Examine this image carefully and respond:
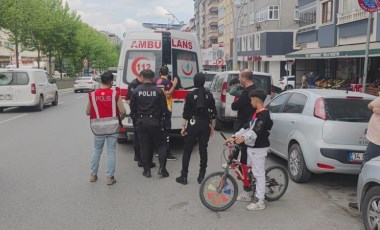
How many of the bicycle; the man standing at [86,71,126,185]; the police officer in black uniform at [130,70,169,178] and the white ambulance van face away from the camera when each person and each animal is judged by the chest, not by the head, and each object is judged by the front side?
3

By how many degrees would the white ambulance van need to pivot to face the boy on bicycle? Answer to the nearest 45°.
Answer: approximately 180°

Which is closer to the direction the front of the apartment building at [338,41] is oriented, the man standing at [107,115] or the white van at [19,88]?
the white van

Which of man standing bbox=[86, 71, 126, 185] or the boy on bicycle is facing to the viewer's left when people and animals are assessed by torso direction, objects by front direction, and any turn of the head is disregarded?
the boy on bicycle

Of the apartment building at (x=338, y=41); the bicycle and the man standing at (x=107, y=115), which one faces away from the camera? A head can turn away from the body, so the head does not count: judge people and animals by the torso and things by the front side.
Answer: the man standing

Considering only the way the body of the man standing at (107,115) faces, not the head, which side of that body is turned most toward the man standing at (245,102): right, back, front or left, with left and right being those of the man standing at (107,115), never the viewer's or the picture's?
right

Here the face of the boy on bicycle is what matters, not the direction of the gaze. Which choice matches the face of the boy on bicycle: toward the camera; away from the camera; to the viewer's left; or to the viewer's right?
to the viewer's left
